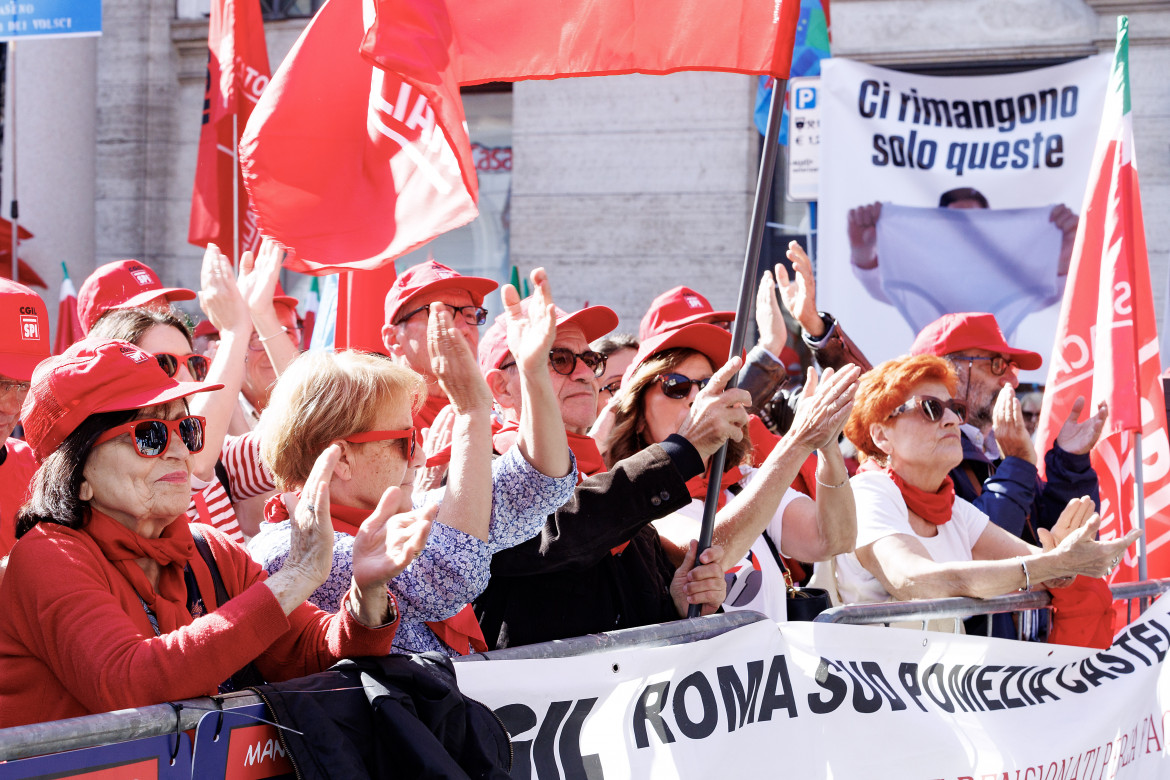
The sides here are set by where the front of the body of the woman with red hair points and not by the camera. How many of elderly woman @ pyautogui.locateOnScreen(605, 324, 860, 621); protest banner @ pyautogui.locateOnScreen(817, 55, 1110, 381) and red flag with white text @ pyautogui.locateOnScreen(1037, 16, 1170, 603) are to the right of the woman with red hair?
1

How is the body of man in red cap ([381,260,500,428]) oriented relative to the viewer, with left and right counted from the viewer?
facing the viewer and to the right of the viewer

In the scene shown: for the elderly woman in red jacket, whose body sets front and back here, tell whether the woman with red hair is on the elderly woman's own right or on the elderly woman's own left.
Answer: on the elderly woman's own left

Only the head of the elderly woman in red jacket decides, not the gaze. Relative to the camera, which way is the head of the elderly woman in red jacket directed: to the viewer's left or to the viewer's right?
to the viewer's right

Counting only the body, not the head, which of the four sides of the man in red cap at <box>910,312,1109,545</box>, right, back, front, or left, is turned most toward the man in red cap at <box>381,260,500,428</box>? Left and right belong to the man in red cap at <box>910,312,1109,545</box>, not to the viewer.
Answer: right

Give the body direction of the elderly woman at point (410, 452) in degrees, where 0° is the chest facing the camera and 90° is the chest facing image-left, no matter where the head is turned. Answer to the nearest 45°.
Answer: approximately 270°

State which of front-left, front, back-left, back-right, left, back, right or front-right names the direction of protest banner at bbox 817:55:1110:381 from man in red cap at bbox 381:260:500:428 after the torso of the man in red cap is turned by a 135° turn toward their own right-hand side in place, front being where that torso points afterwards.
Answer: back-right

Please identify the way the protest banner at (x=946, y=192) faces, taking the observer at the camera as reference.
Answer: facing the viewer

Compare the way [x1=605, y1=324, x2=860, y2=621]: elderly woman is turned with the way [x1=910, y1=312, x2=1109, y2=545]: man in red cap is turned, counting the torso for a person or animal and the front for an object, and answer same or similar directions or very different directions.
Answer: same or similar directions

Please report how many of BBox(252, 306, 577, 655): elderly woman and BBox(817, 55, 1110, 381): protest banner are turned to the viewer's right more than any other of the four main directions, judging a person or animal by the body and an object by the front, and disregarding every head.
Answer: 1

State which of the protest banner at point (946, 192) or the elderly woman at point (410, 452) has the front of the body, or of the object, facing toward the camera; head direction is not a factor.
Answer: the protest banner

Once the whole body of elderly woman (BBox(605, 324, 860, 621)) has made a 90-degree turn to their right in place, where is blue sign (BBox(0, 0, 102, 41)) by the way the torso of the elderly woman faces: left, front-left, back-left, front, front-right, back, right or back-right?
right

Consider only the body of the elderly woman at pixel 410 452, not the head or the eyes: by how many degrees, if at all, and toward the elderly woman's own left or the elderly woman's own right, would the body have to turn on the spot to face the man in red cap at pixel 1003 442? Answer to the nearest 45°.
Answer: approximately 45° to the elderly woman's own left

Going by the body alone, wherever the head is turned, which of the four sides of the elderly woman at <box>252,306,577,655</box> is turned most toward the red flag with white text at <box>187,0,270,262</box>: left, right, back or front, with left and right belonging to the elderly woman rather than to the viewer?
left
